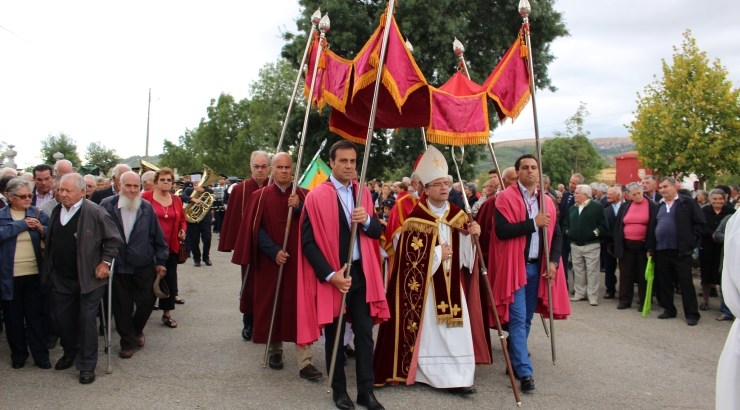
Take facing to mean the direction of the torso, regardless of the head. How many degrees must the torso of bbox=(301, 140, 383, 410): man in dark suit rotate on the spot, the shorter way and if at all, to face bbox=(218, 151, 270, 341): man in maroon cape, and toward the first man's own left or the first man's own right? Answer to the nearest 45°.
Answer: approximately 180°

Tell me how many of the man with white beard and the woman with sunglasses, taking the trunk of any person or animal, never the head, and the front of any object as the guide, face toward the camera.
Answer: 2

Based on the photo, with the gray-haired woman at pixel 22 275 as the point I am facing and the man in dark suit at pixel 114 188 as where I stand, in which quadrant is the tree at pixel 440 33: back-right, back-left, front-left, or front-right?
back-left

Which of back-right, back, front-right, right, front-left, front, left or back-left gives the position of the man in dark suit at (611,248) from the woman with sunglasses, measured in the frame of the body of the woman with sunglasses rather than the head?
left

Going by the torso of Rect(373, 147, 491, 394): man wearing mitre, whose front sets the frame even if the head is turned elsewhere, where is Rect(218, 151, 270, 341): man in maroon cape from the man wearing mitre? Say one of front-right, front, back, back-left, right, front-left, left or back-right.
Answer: back

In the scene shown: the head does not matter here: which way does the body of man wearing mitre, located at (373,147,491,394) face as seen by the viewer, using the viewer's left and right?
facing the viewer and to the right of the viewer

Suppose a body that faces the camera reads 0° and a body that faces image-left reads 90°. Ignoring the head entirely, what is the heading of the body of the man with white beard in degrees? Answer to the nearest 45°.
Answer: approximately 0°

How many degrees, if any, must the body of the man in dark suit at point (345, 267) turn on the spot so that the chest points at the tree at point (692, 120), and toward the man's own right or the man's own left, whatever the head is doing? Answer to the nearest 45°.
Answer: approximately 90° to the man's own left

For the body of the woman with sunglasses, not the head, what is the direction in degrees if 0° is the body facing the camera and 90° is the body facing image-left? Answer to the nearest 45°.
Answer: approximately 0°

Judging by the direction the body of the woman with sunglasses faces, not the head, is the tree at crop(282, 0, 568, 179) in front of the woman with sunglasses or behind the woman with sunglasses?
behind

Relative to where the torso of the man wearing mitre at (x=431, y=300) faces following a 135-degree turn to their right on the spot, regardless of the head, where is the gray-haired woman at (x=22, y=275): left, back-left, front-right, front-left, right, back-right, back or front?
front
